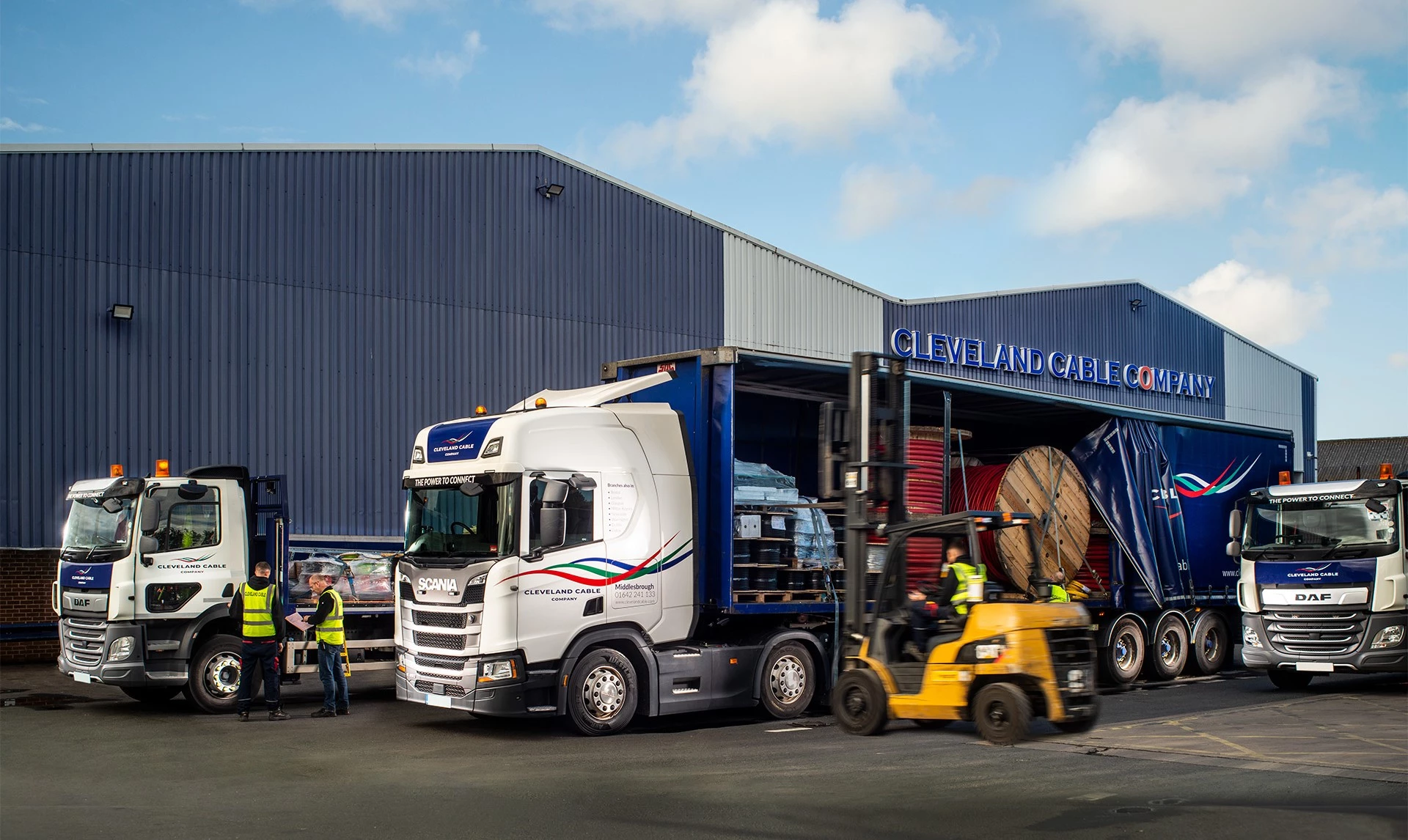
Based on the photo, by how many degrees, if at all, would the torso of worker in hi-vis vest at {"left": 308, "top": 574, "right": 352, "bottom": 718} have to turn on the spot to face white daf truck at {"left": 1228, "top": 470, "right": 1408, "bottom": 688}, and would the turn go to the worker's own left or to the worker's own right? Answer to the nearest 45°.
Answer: approximately 180°

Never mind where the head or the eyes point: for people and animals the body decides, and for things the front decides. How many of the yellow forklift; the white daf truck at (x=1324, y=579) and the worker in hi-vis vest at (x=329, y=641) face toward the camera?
1

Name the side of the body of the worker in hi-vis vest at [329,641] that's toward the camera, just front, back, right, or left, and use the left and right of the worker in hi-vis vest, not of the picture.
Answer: left

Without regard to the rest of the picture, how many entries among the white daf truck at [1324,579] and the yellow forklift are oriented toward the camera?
1

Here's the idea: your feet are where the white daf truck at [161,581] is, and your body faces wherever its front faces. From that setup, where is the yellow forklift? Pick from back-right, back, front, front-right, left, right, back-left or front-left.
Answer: left

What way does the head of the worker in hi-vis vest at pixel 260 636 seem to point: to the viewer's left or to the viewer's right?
to the viewer's right

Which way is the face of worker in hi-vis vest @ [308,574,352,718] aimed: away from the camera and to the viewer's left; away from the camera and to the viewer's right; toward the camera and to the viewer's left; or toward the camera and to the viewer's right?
toward the camera and to the viewer's left

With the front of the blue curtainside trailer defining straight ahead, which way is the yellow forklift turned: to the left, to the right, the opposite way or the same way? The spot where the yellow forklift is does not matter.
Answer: to the right

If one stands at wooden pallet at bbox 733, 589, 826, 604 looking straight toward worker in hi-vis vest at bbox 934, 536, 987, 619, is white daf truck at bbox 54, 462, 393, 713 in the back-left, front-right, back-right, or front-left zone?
back-right

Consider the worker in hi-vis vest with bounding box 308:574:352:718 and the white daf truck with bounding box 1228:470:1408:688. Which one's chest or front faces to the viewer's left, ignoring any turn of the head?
the worker in hi-vis vest

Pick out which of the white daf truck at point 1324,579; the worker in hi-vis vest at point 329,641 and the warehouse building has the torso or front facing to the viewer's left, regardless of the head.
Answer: the worker in hi-vis vest

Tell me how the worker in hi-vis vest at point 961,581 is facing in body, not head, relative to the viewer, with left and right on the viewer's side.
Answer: facing away from the viewer and to the left of the viewer

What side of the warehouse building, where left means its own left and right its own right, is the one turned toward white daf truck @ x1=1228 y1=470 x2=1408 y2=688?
front
